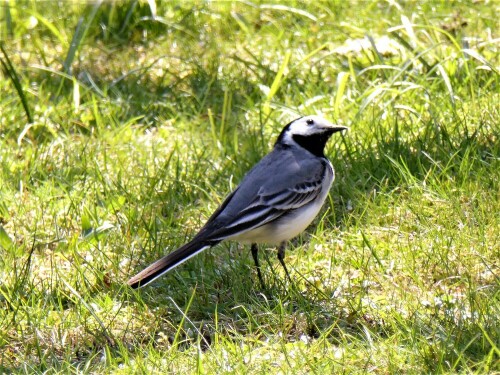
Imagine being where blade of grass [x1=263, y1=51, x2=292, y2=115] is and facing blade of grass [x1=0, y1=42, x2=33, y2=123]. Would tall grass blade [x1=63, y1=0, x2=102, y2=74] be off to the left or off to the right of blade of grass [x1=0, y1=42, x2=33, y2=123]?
right

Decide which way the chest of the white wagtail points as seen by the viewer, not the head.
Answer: to the viewer's right

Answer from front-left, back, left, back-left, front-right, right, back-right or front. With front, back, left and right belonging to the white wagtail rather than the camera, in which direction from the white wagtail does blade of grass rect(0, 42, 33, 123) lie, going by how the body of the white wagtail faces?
back-left

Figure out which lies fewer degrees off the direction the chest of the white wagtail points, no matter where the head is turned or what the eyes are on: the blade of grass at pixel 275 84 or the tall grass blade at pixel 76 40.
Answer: the blade of grass

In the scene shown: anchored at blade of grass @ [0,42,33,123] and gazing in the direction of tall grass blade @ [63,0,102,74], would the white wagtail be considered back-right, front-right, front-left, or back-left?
back-right

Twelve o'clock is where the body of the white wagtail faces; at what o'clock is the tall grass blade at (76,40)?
The tall grass blade is roughly at 8 o'clock from the white wagtail.

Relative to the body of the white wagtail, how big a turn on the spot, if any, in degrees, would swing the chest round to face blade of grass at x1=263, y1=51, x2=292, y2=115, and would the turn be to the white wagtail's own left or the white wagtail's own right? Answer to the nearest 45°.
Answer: approximately 90° to the white wagtail's own left

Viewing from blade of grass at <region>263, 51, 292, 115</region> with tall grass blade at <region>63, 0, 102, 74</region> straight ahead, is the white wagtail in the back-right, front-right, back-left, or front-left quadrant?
back-left
